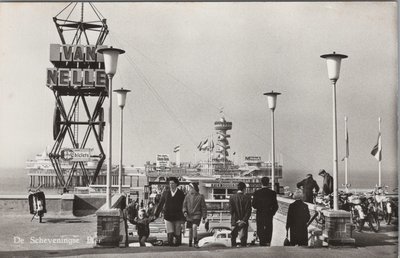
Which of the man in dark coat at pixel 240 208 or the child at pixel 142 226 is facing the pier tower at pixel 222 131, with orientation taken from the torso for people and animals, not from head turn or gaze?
the man in dark coat

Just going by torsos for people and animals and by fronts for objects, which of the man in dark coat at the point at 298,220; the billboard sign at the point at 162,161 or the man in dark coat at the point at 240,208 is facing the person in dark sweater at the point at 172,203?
the billboard sign

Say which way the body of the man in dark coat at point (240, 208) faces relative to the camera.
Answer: away from the camera

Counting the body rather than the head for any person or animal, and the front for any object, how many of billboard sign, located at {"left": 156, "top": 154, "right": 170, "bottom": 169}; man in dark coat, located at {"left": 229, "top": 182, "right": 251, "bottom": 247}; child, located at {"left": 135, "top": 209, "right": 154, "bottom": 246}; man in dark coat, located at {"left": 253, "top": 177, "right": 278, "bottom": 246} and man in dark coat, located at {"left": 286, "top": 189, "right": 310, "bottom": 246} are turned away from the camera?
3

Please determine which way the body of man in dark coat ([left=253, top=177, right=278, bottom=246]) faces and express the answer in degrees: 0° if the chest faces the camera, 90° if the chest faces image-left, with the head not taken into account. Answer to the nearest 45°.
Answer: approximately 180°

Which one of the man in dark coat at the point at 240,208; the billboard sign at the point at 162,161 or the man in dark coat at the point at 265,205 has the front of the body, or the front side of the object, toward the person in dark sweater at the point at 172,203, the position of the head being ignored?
the billboard sign

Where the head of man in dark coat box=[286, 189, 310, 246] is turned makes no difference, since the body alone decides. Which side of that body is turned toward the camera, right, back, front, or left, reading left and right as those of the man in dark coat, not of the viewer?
back

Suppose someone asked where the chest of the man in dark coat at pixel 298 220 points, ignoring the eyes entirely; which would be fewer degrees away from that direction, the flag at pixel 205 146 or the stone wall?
the flag

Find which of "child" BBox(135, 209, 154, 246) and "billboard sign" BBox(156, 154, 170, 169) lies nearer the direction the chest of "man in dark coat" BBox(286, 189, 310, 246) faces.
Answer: the billboard sign

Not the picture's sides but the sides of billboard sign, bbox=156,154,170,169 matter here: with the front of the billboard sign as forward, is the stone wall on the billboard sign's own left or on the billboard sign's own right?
on the billboard sign's own right
